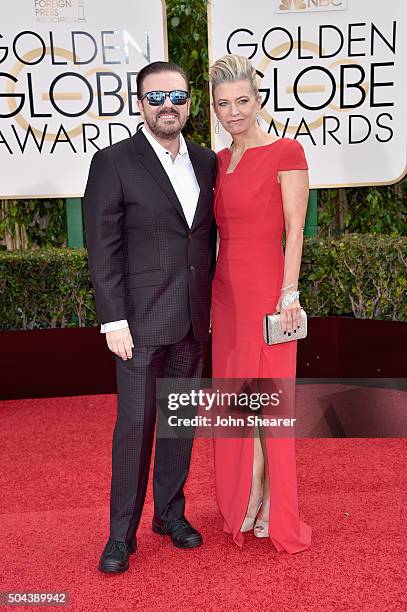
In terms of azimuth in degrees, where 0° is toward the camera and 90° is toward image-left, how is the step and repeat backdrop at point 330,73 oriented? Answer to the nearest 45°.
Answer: approximately 0°

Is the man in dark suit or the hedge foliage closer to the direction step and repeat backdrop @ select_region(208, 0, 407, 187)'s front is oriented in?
the man in dark suit

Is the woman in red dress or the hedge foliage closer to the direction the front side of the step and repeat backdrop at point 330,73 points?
the woman in red dress

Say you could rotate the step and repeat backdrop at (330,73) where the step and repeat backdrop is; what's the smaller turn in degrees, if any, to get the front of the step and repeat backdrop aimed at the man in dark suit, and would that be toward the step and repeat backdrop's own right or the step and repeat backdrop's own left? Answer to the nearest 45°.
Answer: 0° — it already faces them

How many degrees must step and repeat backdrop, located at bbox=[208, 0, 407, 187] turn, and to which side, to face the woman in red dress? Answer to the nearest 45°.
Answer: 0° — it already faces them

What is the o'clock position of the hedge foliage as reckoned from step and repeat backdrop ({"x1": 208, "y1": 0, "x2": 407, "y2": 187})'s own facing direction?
The hedge foliage is roughly at 4 o'clock from the step and repeat backdrop.
